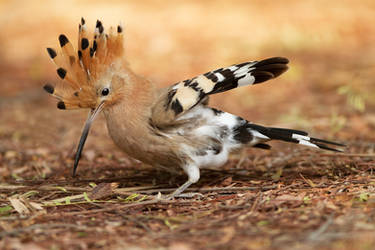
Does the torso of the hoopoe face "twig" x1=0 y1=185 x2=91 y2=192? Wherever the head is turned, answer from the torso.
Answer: yes

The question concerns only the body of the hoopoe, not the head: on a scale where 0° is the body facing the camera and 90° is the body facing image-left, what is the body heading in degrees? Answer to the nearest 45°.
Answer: approximately 90°

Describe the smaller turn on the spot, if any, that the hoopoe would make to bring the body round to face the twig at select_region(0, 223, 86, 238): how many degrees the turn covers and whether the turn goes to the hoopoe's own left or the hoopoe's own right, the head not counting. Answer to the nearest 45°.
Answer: approximately 45° to the hoopoe's own left
